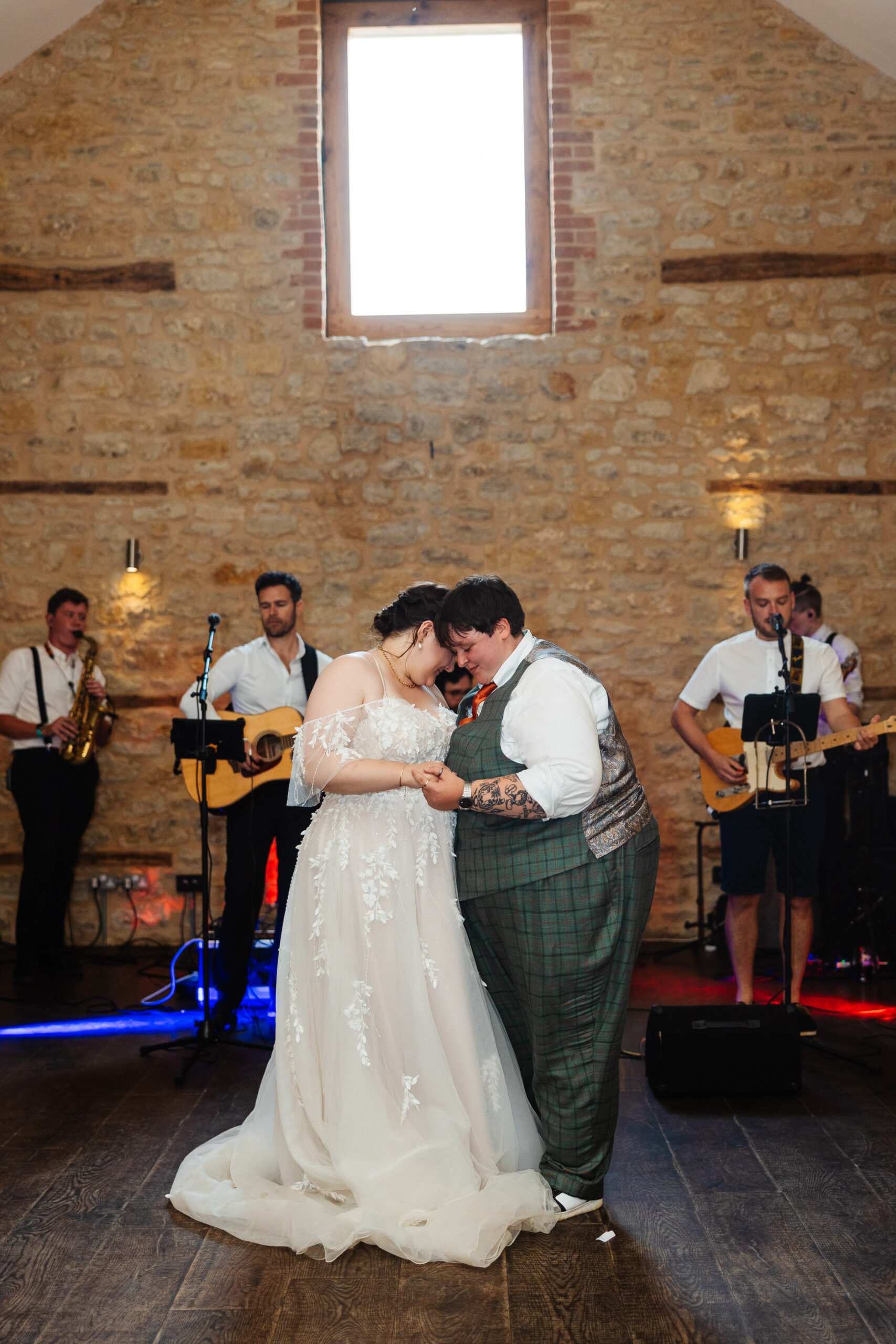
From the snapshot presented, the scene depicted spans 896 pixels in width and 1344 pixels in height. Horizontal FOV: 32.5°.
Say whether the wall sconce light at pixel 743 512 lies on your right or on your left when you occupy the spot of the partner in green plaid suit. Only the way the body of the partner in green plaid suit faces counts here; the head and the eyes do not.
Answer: on your right

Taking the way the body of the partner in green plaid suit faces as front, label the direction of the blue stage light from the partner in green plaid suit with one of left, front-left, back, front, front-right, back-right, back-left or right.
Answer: front-right

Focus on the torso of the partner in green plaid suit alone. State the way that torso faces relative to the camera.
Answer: to the viewer's left

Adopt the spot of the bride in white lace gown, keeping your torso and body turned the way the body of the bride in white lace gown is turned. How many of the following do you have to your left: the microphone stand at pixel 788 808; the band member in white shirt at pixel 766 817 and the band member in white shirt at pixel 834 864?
3

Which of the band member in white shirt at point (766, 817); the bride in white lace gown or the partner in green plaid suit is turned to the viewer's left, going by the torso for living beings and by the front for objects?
the partner in green plaid suit

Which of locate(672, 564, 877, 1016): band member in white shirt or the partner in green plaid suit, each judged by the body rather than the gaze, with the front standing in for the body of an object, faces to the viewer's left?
the partner in green plaid suit

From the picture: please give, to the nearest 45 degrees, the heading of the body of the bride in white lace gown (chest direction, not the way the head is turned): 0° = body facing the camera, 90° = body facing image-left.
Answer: approximately 315°

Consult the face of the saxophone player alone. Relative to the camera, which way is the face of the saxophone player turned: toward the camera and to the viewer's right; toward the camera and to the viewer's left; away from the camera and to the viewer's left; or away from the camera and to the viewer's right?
toward the camera and to the viewer's right
